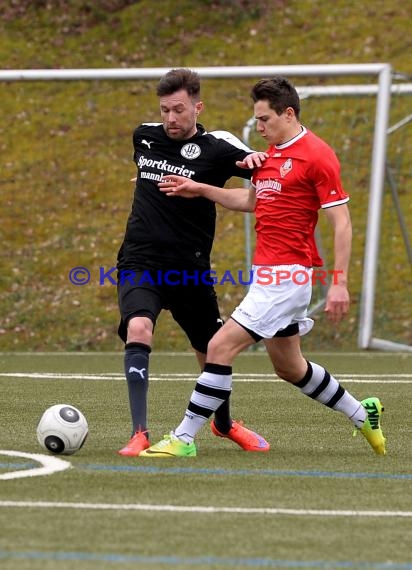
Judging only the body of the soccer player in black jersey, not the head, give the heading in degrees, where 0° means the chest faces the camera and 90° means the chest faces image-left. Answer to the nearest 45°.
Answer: approximately 0°

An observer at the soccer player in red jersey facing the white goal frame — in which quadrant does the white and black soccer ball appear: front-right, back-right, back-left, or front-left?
back-left

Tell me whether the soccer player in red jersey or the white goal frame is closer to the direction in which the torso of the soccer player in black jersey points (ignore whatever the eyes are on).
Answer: the soccer player in red jersey
